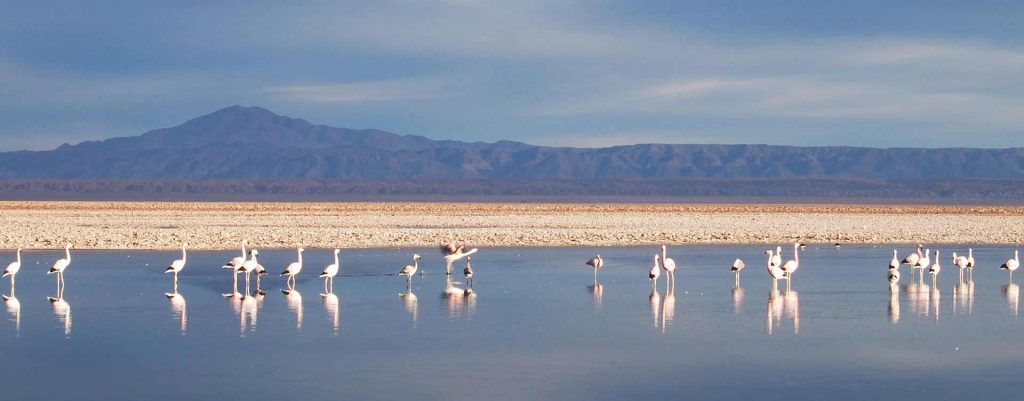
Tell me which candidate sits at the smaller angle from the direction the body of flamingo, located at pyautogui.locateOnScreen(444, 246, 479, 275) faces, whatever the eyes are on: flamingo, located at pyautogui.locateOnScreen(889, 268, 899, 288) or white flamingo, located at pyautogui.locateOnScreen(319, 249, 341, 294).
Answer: the white flamingo

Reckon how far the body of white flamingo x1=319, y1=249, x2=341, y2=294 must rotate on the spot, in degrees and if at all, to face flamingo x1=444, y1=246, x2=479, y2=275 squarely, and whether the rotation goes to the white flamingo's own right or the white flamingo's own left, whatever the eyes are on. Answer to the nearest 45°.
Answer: approximately 45° to the white flamingo's own left

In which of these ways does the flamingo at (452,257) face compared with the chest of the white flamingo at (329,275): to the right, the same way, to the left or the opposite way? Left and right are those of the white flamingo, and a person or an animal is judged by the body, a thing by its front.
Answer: the opposite way

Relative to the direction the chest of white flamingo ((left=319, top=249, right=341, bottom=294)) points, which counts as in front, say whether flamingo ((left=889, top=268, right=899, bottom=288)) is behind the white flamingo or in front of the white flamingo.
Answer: in front

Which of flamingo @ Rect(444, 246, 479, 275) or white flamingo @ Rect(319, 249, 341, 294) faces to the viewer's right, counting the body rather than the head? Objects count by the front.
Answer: the white flamingo

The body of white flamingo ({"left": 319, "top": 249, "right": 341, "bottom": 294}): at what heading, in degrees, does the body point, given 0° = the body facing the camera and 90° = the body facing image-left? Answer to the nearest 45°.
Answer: approximately 270°

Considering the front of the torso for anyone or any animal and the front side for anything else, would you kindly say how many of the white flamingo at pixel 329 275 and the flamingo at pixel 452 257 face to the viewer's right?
1
